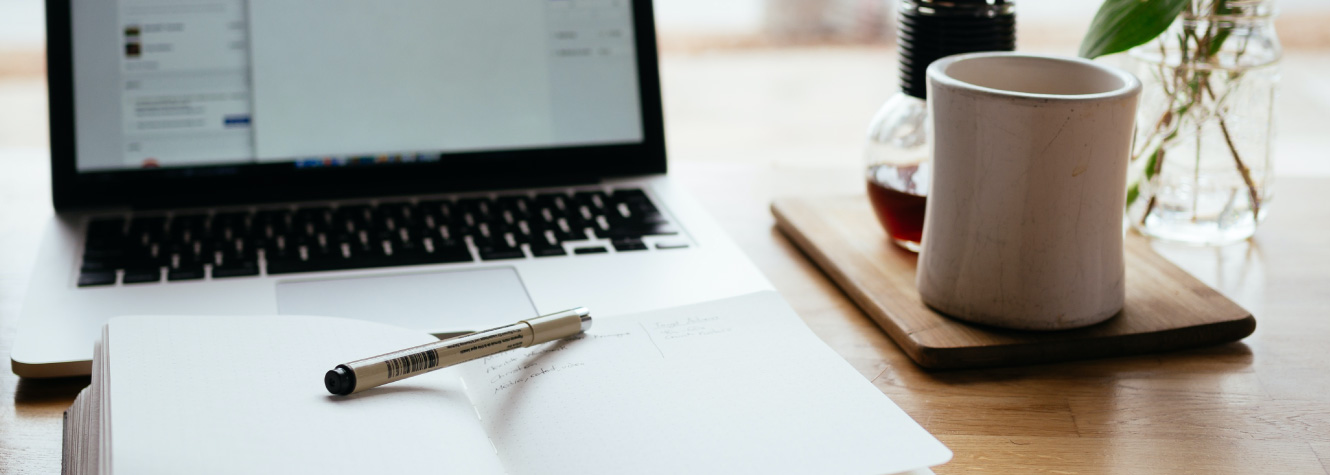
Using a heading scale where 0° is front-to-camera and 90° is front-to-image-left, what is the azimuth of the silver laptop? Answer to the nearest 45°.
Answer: approximately 0°

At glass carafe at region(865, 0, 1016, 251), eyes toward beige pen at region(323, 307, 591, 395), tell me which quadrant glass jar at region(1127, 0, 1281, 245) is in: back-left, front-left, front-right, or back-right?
back-left
